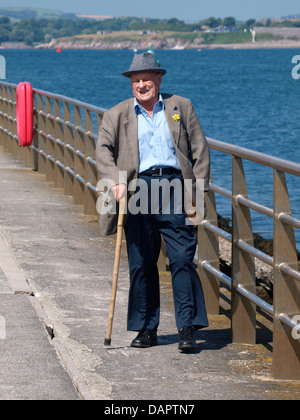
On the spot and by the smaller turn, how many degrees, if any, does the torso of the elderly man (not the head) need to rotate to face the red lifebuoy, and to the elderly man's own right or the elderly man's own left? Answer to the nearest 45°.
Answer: approximately 180°

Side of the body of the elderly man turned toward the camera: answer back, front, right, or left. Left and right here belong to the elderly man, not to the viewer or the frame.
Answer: front
